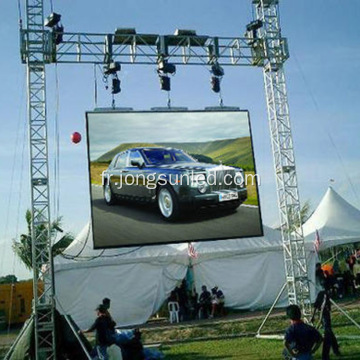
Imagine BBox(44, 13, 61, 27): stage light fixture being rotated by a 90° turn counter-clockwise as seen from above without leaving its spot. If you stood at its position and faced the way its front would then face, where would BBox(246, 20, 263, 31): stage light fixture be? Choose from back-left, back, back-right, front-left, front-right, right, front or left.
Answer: front-left

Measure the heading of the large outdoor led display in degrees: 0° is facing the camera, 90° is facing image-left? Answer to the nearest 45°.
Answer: approximately 0°

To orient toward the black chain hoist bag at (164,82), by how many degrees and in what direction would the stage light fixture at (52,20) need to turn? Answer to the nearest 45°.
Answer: approximately 135° to its left
